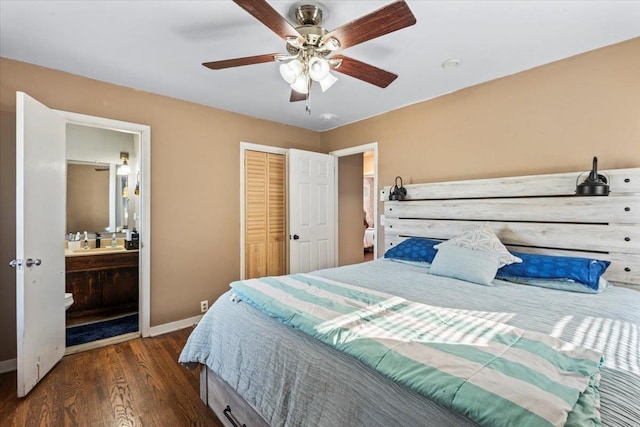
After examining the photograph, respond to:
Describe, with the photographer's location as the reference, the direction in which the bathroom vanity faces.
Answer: facing the viewer

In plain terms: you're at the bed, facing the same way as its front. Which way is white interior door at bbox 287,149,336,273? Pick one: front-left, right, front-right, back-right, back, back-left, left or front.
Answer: right

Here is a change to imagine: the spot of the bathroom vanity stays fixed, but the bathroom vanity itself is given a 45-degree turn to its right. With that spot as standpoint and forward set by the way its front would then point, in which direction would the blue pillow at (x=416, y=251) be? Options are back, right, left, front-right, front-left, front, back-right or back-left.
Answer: left

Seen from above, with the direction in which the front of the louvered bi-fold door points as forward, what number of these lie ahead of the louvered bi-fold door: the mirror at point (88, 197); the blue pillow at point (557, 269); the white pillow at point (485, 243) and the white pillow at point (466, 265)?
3

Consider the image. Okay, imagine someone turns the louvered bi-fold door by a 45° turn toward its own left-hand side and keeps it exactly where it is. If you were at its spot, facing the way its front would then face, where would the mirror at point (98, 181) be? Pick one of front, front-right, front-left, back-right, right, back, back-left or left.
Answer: back

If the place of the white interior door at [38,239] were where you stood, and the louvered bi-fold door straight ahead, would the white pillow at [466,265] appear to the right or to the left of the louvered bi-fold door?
right

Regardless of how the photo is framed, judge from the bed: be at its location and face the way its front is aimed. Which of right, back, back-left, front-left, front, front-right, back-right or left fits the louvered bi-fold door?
right

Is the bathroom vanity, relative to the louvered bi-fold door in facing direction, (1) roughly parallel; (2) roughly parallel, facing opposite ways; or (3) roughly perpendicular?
roughly parallel

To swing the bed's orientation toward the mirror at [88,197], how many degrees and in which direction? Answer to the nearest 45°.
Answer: approximately 45° to its right

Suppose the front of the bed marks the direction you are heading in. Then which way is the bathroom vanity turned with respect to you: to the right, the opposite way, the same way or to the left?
to the left

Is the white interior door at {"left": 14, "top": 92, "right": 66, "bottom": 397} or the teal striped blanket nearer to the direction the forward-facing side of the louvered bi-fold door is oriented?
the teal striped blanket

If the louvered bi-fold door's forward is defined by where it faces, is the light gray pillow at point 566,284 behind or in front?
in front

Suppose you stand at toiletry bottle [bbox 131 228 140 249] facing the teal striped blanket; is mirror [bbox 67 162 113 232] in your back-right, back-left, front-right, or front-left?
back-right

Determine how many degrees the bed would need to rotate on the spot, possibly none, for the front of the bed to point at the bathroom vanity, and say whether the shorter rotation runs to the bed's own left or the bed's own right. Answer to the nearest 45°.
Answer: approximately 45° to the bed's own right

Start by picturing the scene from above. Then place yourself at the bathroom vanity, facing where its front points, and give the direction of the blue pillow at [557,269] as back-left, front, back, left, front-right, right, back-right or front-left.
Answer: front-left

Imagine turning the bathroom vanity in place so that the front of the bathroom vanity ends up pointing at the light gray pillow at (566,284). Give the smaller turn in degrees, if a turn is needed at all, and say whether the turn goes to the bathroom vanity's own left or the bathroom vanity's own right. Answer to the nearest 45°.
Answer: approximately 45° to the bathroom vanity's own left

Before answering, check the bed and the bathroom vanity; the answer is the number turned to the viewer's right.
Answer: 0
